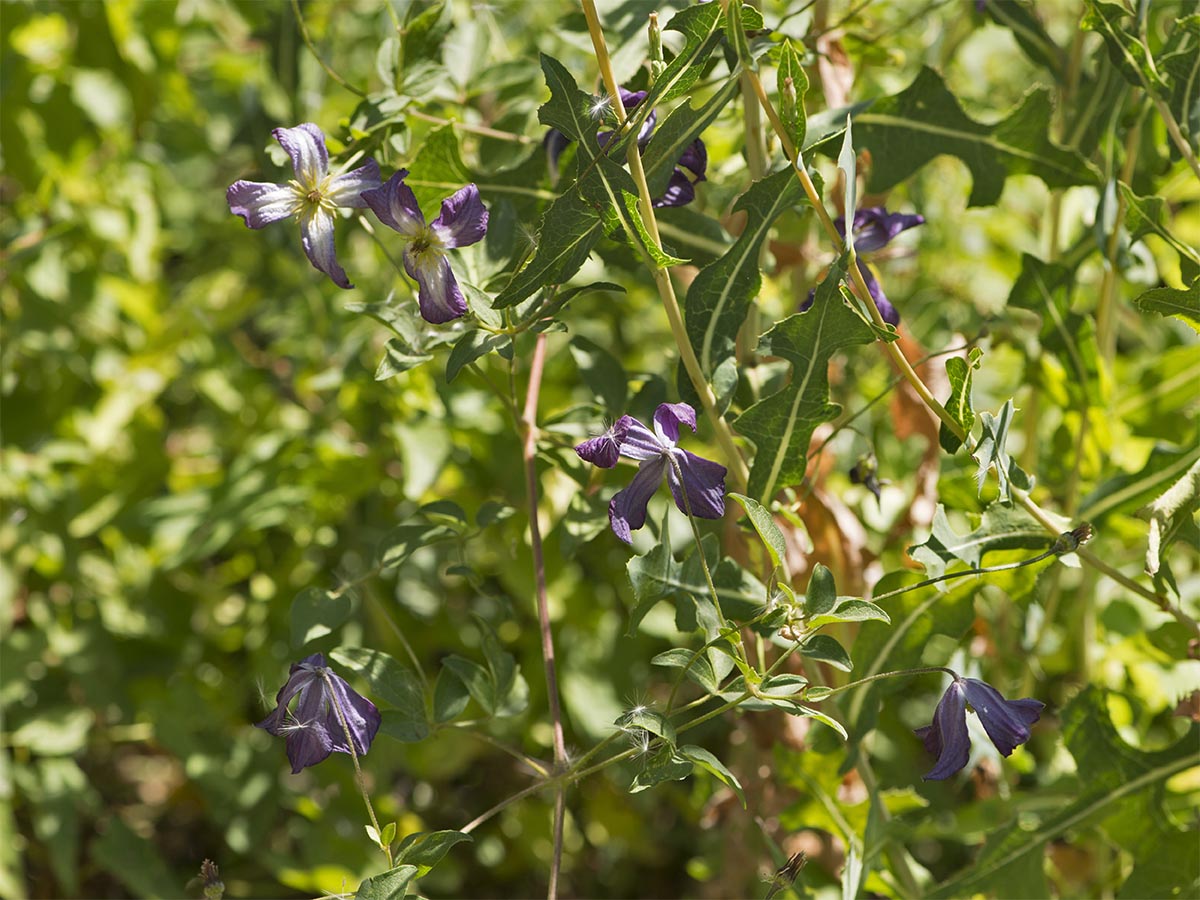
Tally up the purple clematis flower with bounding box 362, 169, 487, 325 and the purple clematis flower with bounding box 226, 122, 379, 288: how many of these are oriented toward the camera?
2

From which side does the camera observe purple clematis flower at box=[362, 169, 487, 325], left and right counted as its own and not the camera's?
front

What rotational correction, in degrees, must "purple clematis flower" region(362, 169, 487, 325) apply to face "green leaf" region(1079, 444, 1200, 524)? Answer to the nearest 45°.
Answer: approximately 90° to its left
